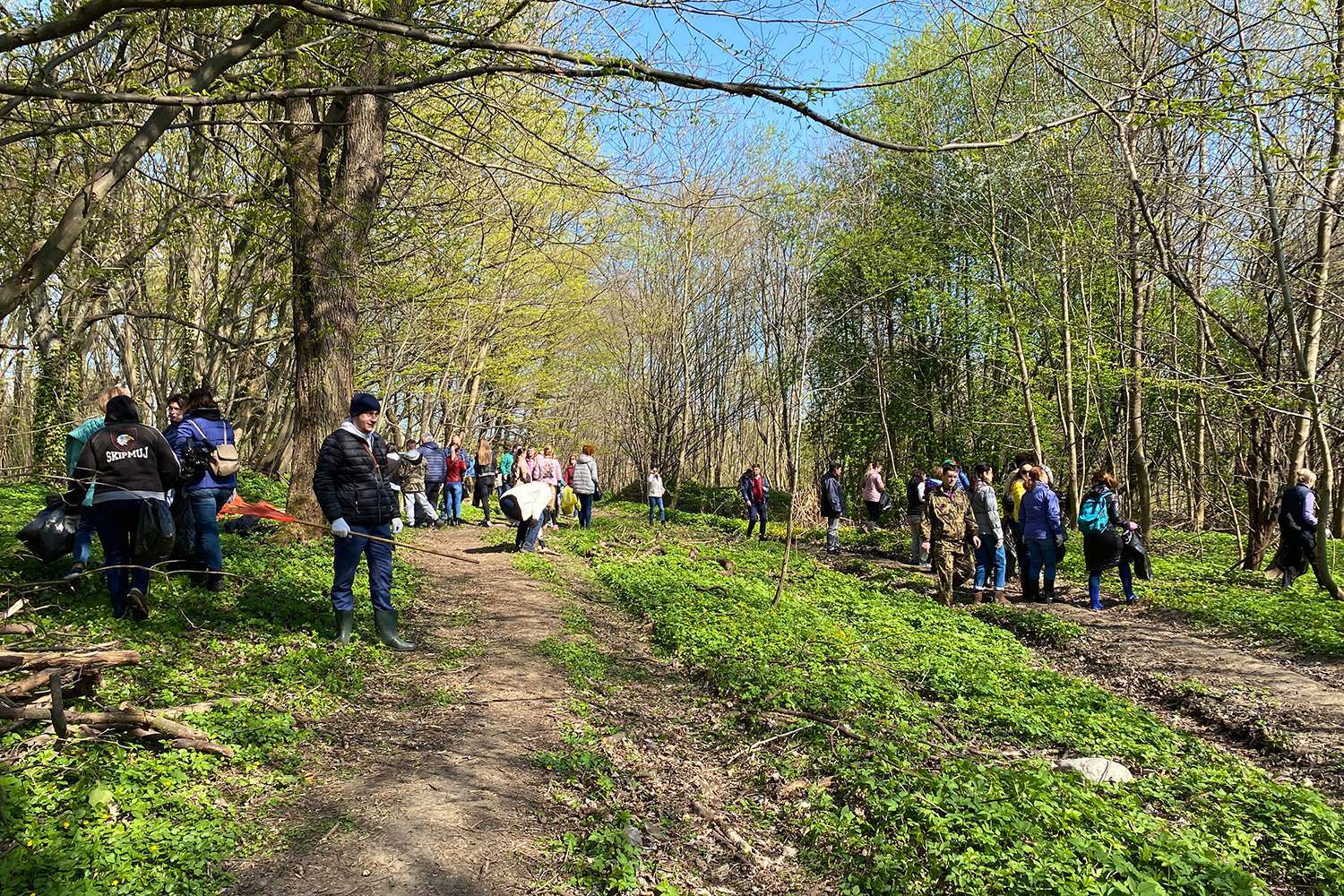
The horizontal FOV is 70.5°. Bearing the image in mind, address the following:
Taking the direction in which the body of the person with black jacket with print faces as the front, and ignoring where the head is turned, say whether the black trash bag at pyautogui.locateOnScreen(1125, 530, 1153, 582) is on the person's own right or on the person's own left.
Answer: on the person's own right

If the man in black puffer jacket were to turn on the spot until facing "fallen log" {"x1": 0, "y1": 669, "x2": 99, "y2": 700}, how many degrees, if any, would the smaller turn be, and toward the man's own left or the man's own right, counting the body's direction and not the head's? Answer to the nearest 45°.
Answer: approximately 90° to the man's own right

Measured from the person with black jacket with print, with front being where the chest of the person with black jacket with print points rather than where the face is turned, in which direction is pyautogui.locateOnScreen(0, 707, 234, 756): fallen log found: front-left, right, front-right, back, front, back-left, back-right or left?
back

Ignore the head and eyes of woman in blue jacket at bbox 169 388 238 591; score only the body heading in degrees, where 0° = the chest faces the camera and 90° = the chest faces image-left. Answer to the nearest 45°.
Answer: approximately 135°

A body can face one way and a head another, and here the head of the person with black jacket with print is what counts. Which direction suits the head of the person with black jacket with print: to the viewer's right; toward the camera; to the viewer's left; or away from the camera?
away from the camera

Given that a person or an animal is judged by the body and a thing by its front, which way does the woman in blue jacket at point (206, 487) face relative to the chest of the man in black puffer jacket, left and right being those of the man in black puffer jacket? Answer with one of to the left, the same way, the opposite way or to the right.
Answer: the opposite way

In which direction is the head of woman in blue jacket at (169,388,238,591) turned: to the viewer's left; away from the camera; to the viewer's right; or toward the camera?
away from the camera

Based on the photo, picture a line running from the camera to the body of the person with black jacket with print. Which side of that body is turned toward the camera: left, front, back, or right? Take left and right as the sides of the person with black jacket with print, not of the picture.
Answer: back

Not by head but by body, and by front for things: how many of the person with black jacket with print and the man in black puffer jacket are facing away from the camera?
1

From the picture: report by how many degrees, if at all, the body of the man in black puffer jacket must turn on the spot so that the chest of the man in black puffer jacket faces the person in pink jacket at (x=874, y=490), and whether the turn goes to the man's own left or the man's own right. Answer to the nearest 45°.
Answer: approximately 90° to the man's own left

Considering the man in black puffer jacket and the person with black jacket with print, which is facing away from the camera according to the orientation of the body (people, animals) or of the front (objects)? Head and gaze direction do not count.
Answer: the person with black jacket with print

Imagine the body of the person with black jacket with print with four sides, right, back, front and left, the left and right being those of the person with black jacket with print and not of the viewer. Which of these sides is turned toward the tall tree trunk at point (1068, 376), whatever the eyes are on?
right
